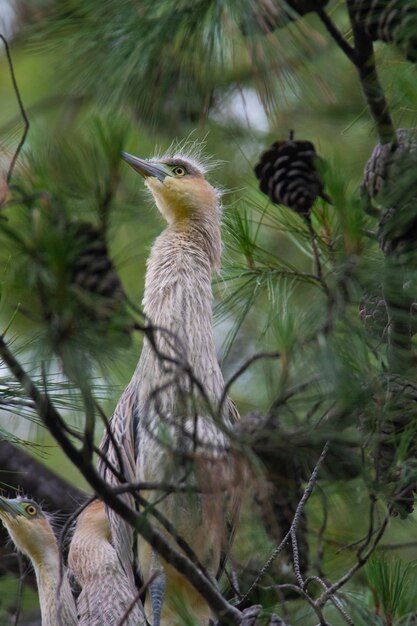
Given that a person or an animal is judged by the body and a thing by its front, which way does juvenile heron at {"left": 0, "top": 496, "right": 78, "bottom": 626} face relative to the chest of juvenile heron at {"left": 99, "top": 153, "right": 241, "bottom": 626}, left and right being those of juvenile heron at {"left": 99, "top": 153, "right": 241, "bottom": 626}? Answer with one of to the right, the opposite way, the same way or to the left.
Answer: to the right

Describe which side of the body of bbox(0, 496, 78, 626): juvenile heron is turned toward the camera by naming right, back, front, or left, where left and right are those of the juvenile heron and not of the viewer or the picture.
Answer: left

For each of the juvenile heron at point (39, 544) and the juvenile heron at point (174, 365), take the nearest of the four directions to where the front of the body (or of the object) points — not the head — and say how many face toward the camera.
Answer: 1

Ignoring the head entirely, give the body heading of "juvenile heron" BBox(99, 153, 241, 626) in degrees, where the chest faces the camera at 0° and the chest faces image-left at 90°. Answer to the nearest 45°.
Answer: approximately 0°
